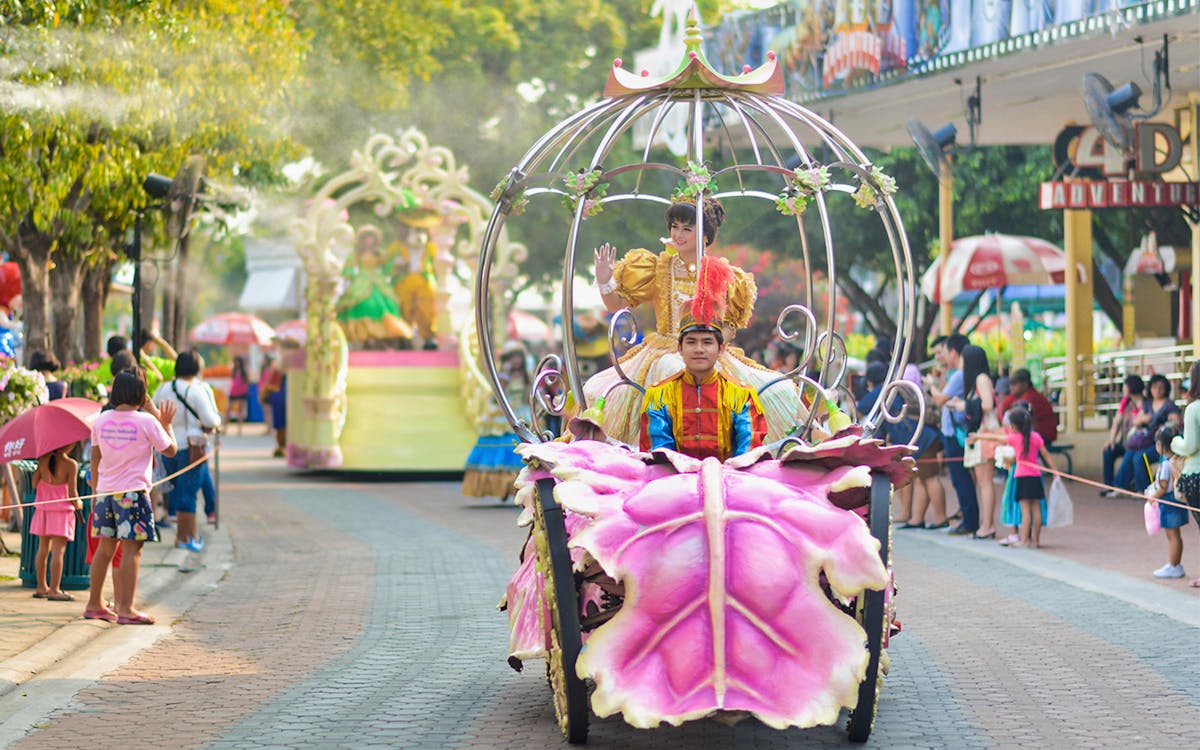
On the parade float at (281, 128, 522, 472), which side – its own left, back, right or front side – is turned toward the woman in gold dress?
front

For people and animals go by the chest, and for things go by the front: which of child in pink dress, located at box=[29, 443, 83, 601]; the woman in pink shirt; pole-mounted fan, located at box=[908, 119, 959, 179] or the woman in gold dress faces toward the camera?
the woman in gold dress

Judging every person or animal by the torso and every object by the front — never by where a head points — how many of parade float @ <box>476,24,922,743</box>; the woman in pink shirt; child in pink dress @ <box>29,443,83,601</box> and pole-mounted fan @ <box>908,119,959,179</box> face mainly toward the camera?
1

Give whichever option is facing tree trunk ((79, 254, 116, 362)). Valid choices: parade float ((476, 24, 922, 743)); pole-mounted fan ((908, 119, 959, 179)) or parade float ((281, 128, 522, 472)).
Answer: the pole-mounted fan

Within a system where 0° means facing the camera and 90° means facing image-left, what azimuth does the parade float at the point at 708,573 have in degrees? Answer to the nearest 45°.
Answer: approximately 0°

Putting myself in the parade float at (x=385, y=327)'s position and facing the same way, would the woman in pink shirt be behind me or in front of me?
in front

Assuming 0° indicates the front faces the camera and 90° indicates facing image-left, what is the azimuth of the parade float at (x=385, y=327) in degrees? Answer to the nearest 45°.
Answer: approximately 0°

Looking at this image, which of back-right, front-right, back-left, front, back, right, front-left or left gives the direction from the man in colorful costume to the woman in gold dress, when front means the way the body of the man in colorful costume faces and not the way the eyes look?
back

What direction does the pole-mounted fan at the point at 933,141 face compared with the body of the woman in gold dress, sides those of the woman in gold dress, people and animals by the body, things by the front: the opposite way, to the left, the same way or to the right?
to the right

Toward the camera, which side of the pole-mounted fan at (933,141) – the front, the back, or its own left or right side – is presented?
left
